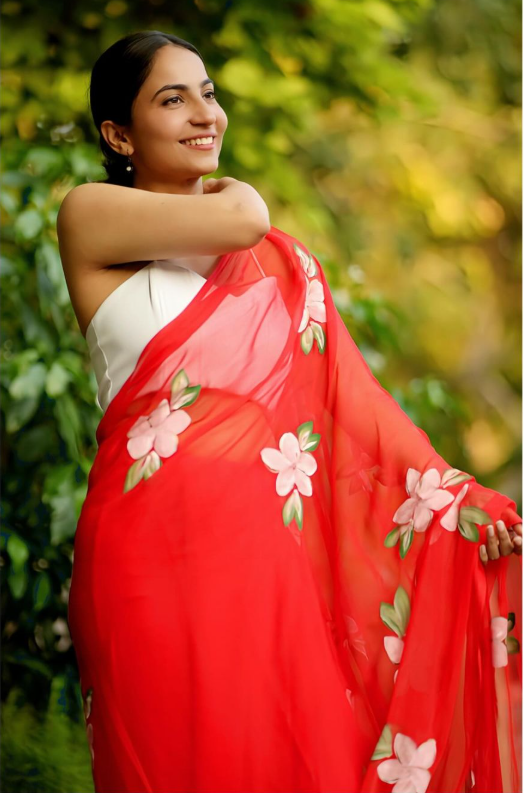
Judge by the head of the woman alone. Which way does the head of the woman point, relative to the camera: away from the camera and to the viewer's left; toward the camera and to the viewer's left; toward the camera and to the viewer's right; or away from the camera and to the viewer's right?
toward the camera and to the viewer's right

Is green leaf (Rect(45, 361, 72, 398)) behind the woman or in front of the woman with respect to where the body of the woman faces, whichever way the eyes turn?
behind

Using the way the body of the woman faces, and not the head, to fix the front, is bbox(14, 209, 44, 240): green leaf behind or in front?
behind

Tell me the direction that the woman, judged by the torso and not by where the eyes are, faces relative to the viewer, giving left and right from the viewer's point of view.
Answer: facing the viewer and to the right of the viewer

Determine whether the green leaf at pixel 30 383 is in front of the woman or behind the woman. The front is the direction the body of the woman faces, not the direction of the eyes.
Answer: behind

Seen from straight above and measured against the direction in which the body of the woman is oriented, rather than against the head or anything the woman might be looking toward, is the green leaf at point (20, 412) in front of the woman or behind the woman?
behind
